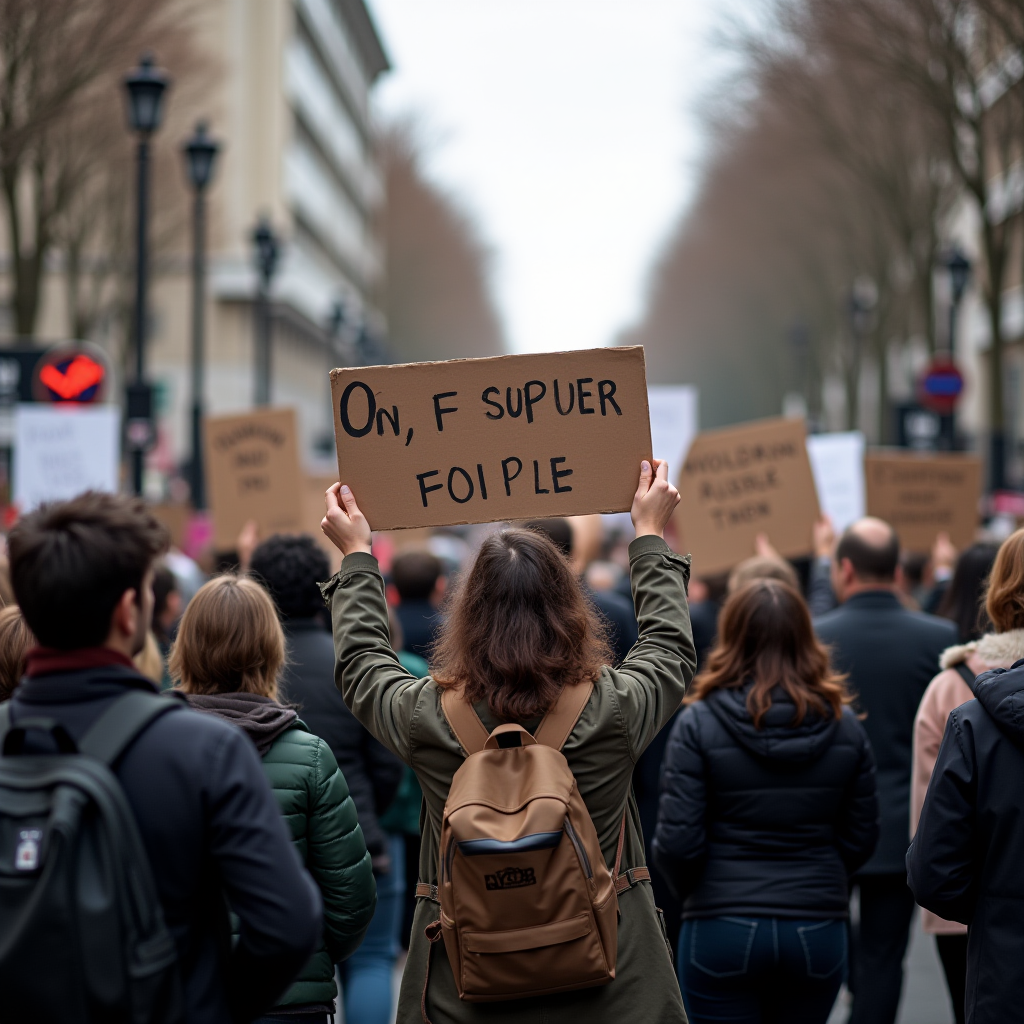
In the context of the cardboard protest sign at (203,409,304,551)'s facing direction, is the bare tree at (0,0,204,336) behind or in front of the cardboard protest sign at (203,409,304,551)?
behind

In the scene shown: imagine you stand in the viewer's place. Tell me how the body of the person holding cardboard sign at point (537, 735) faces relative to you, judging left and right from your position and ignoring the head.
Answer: facing away from the viewer

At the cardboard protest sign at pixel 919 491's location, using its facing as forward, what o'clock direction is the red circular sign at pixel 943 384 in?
The red circular sign is roughly at 6 o'clock from the cardboard protest sign.

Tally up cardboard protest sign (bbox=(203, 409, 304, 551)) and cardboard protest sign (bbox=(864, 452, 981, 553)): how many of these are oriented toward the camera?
2

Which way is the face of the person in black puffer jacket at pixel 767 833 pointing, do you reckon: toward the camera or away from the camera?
away from the camera

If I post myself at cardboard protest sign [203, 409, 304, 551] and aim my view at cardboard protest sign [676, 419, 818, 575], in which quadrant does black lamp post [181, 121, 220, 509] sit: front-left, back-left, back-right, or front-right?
back-left

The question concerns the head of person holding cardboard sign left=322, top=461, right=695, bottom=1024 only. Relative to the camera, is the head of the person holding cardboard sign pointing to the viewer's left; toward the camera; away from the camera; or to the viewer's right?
away from the camera

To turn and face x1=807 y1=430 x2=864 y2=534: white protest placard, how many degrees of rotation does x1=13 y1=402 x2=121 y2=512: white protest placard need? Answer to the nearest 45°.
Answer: approximately 45° to its left

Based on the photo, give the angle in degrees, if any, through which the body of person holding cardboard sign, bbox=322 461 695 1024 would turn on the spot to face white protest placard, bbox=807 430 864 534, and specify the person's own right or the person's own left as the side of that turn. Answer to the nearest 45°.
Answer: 0° — they already face it

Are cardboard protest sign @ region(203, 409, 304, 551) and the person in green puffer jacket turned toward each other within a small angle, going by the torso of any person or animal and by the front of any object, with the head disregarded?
yes

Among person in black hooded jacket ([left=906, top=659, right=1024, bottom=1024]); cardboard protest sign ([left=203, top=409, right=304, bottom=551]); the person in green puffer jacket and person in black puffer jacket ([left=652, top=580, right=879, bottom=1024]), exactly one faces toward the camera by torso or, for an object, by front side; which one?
the cardboard protest sign

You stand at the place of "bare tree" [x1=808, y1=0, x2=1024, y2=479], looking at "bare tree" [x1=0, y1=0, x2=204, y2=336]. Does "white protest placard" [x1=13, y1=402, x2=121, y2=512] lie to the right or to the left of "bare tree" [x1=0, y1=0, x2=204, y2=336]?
left

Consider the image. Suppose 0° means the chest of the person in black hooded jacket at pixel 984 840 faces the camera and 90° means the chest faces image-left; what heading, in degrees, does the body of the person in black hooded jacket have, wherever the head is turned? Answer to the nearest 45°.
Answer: approximately 180°

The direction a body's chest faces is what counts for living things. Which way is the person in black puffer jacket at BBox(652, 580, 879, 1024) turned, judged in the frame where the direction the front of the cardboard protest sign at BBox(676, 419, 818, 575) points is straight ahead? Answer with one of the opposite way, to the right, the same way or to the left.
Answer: the opposite way
